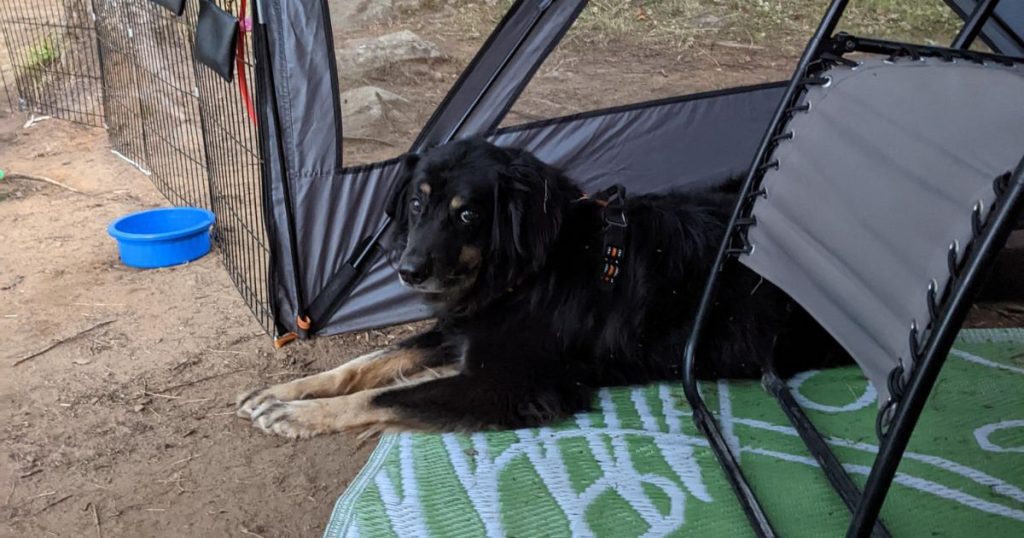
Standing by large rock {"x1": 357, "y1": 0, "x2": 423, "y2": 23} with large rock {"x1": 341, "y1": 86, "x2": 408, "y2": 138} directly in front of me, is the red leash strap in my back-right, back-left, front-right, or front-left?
front-right

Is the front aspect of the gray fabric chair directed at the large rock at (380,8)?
no

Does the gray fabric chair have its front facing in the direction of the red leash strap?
no
